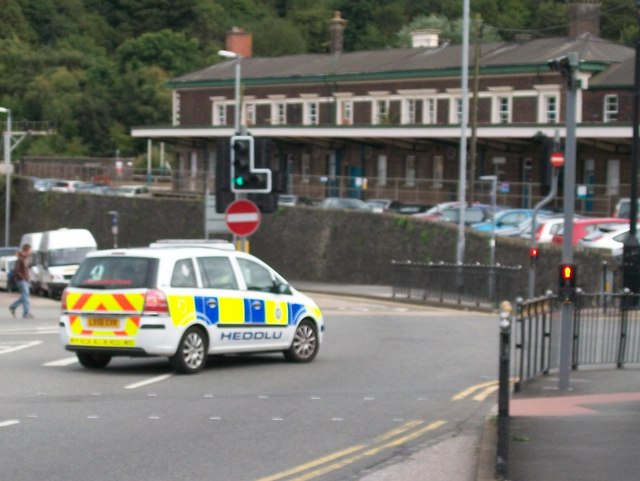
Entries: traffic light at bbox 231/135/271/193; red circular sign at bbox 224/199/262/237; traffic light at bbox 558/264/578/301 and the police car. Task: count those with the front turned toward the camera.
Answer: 3

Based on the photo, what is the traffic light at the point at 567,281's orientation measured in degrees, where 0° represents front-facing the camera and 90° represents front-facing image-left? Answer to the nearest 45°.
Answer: approximately 0°
